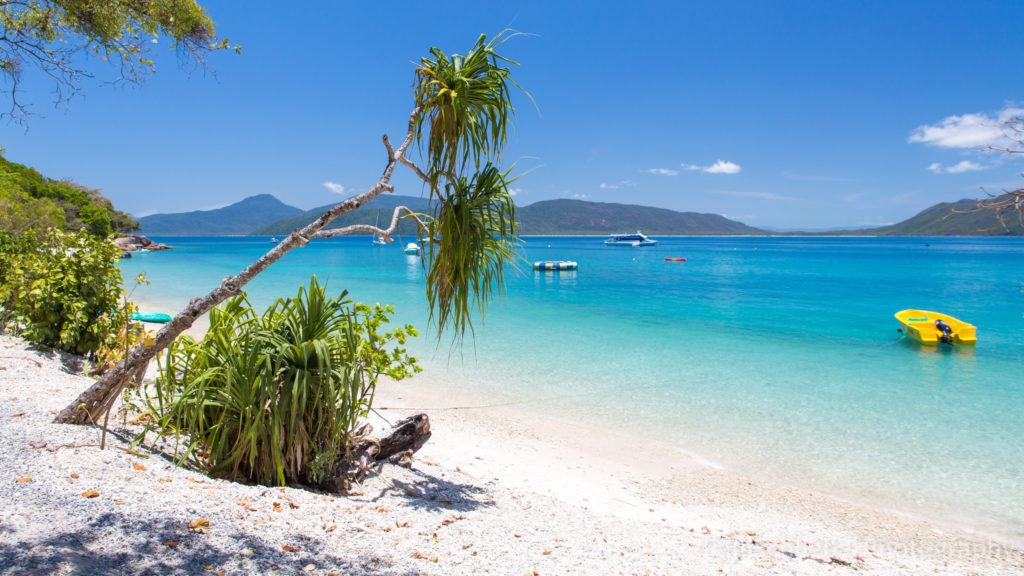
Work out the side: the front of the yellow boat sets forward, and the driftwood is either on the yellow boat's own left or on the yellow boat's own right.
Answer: on the yellow boat's own left

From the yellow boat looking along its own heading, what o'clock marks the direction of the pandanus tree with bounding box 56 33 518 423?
The pandanus tree is roughly at 8 o'clock from the yellow boat.

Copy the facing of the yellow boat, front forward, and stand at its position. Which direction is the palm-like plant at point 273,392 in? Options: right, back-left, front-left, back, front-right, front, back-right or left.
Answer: back-left

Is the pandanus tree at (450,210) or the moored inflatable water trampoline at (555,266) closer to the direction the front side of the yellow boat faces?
the moored inflatable water trampoline

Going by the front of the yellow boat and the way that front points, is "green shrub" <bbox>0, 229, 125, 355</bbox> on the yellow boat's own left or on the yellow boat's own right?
on the yellow boat's own left

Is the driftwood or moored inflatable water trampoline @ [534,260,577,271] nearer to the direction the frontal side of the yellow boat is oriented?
the moored inflatable water trampoline

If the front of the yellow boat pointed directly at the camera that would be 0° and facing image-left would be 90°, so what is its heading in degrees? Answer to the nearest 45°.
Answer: approximately 135°

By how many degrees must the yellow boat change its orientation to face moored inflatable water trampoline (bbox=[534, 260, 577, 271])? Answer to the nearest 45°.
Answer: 0° — it already faces it

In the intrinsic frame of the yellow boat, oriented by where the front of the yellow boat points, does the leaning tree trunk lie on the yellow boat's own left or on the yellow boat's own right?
on the yellow boat's own left
